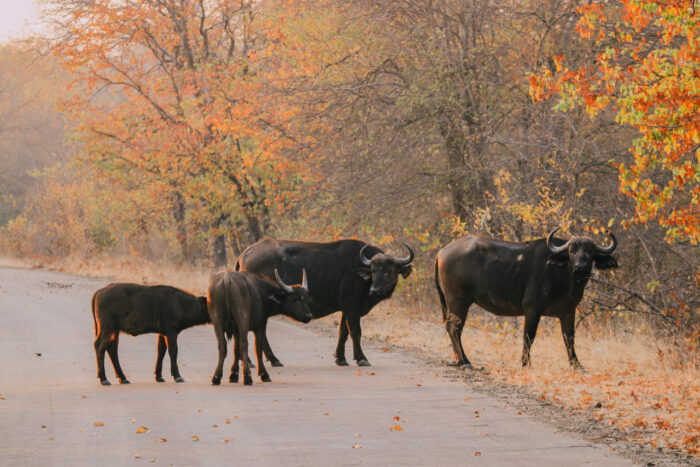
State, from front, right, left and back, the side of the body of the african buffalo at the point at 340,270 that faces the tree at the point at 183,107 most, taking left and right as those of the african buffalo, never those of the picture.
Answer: left

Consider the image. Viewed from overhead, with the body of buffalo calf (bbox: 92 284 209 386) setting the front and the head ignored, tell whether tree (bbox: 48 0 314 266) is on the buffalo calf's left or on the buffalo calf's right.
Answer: on the buffalo calf's left

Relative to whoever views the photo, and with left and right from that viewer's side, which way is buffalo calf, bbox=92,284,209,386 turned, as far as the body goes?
facing to the right of the viewer

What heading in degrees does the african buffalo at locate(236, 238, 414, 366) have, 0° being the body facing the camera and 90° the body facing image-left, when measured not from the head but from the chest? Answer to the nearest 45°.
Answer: approximately 270°

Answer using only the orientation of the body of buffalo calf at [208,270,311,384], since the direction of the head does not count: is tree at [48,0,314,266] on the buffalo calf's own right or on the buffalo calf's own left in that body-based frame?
on the buffalo calf's own left

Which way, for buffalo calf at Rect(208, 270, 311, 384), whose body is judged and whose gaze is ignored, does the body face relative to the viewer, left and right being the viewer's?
facing away from the viewer and to the right of the viewer

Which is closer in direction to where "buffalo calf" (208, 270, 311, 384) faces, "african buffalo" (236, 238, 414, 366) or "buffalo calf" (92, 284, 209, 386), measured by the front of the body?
the african buffalo

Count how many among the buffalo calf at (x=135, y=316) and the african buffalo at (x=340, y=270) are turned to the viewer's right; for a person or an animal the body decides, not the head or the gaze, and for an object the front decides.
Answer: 2

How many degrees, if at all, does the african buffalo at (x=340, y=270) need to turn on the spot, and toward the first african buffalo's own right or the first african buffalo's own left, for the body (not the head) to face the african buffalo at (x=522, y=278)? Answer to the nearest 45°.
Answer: approximately 45° to the first african buffalo's own right

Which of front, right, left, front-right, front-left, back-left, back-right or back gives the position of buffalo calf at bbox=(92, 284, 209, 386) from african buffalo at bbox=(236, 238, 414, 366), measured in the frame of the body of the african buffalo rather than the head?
back-right

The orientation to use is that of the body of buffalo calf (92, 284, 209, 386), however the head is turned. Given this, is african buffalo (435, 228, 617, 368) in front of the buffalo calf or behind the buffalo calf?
in front
